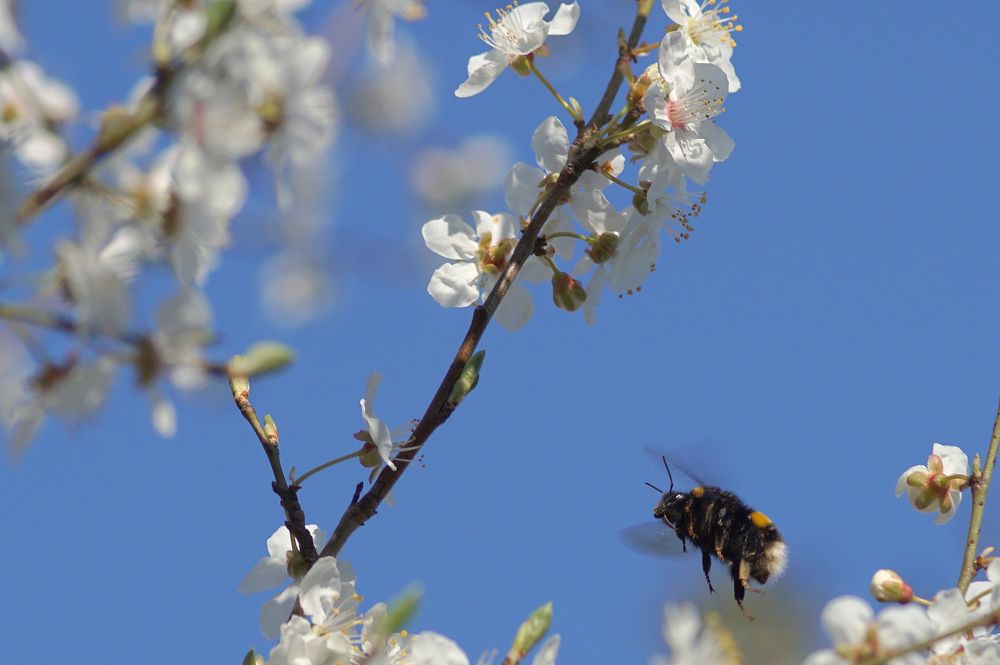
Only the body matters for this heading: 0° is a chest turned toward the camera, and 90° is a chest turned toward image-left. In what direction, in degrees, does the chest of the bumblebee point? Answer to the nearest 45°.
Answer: approximately 90°

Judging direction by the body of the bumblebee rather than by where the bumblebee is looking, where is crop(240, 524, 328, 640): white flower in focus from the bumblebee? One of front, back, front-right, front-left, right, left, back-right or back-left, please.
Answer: front-left

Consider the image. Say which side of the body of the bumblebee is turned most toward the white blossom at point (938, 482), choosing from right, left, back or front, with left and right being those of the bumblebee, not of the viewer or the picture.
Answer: back

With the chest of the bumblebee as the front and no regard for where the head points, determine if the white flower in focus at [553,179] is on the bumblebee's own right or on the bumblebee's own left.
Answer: on the bumblebee's own left
